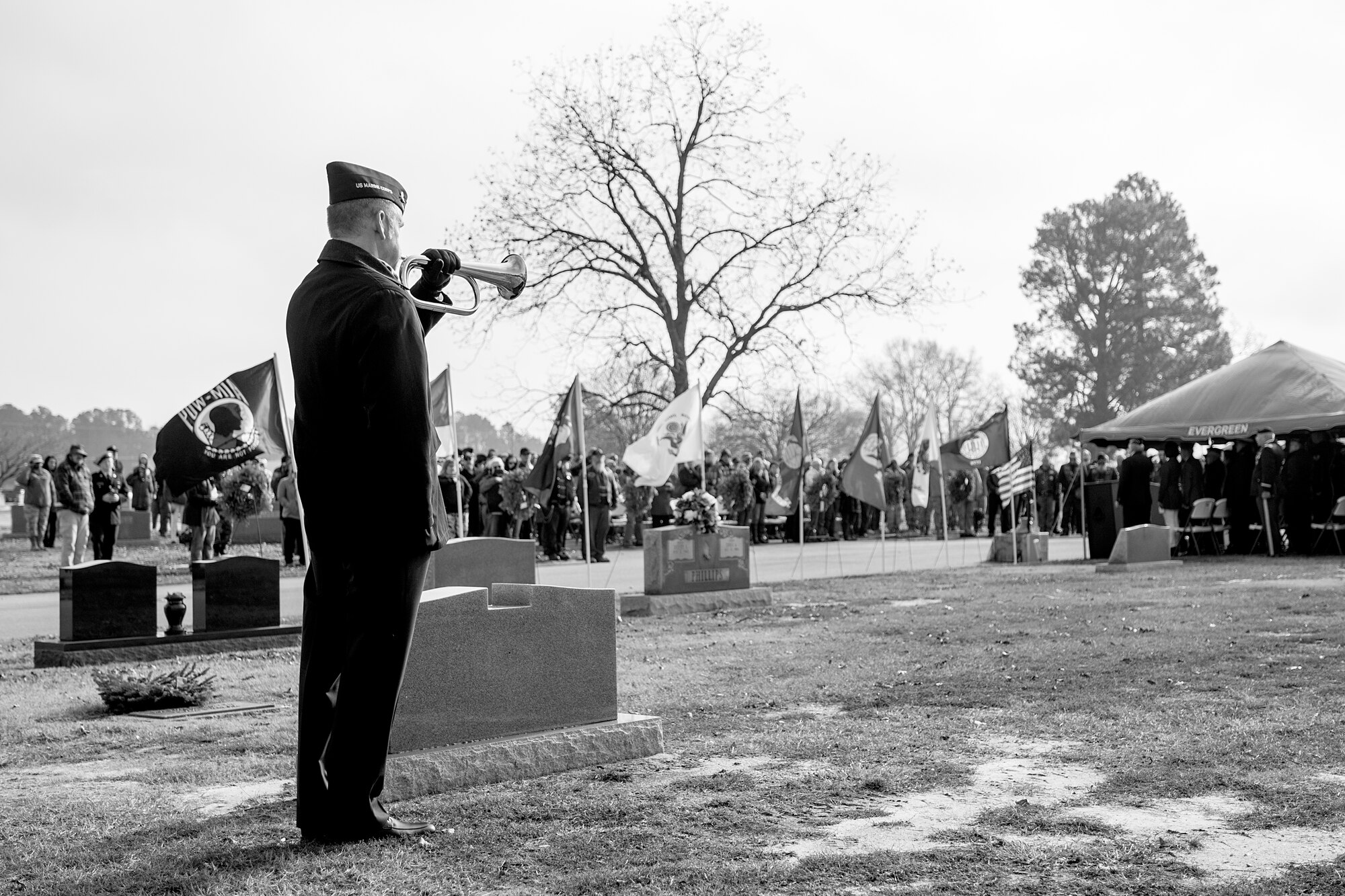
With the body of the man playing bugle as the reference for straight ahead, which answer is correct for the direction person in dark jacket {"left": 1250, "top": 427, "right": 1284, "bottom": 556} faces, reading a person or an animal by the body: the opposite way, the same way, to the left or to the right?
to the left

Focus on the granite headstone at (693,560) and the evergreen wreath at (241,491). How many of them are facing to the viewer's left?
0

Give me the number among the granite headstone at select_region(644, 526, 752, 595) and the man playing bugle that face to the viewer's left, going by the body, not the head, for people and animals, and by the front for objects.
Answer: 0

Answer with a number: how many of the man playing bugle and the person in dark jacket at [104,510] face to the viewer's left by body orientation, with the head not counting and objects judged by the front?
0

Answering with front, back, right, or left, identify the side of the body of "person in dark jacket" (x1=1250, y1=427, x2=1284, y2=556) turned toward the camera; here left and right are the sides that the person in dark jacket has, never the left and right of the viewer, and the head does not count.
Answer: left

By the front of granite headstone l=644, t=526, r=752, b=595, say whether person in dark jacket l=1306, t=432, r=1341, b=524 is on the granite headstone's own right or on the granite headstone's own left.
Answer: on the granite headstone's own left

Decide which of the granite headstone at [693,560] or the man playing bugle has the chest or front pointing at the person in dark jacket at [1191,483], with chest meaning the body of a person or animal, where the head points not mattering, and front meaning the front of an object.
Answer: the man playing bugle

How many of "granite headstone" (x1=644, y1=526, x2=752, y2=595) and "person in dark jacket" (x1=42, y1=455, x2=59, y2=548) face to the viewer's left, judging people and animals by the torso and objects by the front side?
0

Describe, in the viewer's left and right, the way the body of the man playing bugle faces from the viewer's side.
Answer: facing away from the viewer and to the right of the viewer
